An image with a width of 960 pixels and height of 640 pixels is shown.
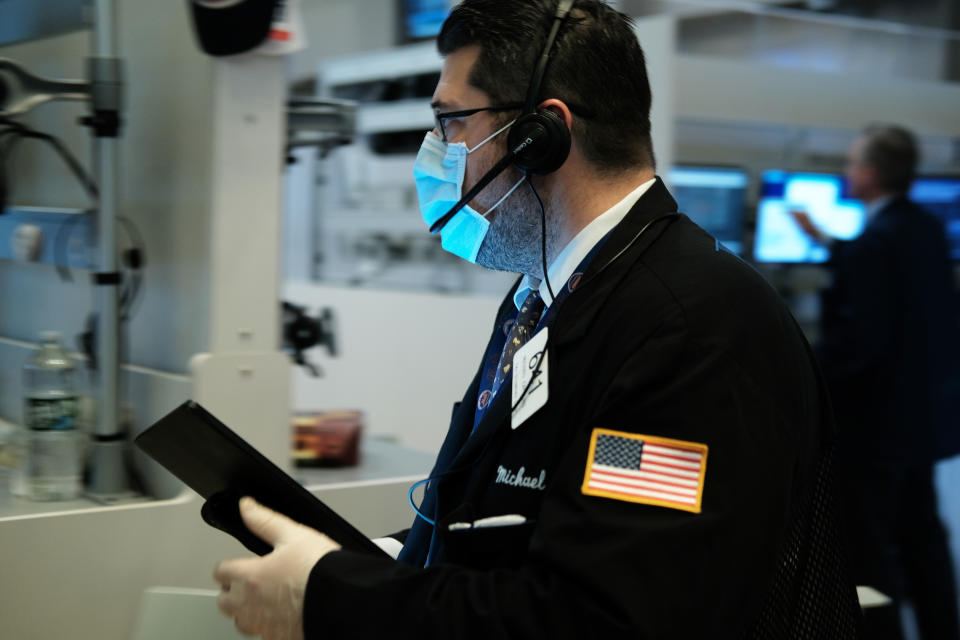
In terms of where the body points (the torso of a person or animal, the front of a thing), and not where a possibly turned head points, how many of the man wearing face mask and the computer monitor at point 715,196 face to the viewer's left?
1

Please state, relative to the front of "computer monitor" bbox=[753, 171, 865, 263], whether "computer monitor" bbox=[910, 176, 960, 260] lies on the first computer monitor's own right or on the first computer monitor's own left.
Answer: on the first computer monitor's own left

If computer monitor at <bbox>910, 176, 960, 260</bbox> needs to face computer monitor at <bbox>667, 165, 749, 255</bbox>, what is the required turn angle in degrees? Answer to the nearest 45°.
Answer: approximately 45° to its right

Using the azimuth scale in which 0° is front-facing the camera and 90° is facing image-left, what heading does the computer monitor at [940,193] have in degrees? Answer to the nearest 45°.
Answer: approximately 0°

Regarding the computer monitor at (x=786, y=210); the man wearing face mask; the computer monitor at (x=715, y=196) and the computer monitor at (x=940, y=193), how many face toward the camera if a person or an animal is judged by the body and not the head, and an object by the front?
3

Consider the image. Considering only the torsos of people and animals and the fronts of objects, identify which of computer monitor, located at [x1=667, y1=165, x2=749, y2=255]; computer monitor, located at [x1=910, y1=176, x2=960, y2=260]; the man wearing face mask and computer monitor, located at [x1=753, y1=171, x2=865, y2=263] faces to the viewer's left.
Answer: the man wearing face mask

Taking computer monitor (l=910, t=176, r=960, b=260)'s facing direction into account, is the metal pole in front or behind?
in front

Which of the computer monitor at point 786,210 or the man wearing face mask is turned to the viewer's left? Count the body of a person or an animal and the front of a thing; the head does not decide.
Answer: the man wearing face mask

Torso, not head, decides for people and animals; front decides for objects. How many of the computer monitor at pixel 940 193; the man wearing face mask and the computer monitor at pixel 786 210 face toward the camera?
2

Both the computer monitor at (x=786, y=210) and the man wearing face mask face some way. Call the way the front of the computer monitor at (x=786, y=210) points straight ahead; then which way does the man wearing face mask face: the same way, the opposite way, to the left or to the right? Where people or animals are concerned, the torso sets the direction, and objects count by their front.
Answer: to the right

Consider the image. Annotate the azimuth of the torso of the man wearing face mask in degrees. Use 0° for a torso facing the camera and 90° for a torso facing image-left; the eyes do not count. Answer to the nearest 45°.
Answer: approximately 90°

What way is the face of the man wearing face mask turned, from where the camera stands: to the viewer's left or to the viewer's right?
to the viewer's left

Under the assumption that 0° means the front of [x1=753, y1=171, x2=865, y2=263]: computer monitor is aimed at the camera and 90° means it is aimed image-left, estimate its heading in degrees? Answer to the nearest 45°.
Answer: approximately 0°
